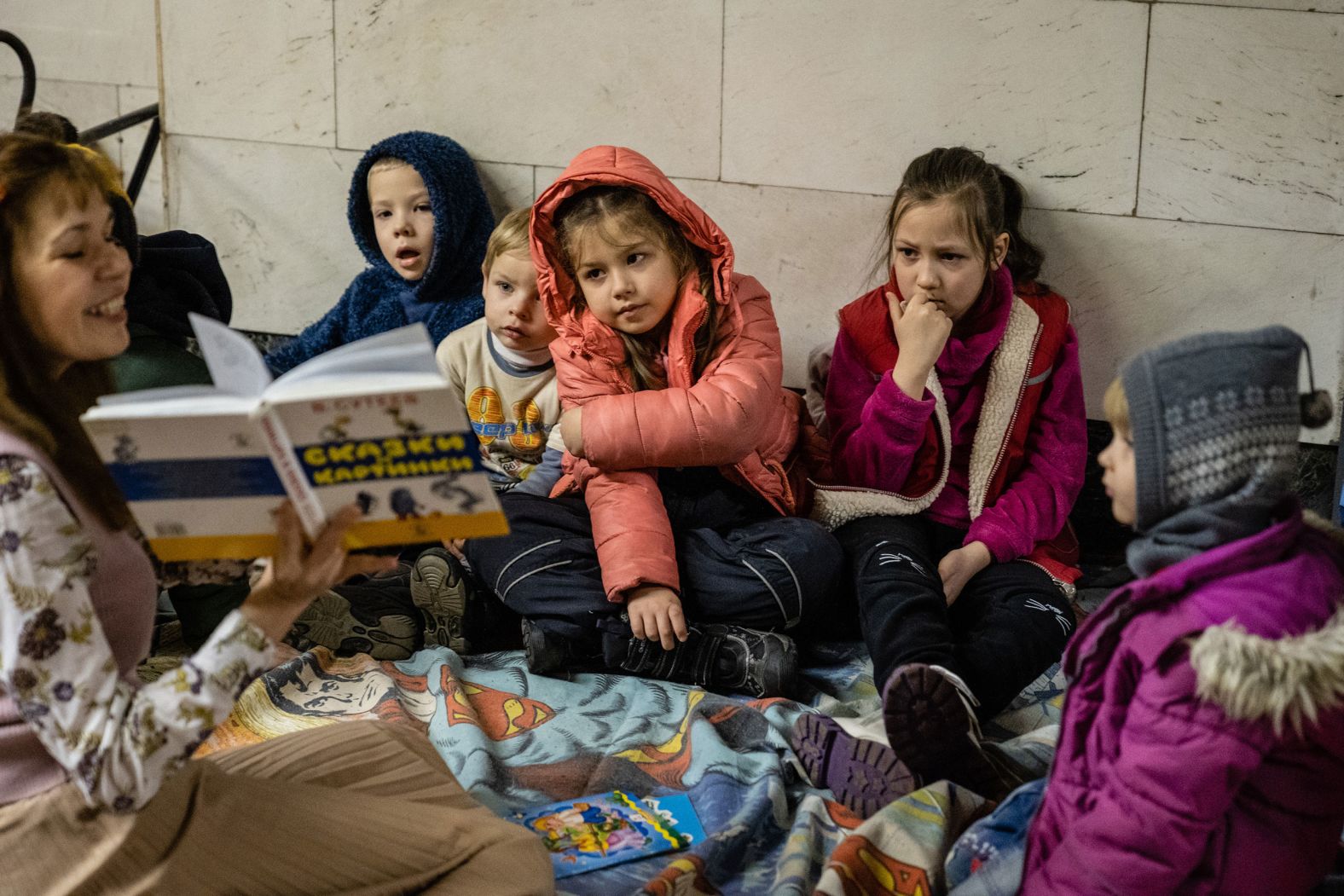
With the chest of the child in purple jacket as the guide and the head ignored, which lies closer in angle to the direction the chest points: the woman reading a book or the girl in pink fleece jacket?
the woman reading a book

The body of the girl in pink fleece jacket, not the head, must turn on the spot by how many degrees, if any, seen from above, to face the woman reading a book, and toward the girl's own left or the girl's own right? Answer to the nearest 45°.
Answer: approximately 45° to the girl's own right

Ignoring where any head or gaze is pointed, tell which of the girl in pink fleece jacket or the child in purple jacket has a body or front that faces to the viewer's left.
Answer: the child in purple jacket

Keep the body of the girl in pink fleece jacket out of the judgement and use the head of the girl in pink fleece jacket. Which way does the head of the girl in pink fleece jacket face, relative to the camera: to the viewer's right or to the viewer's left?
to the viewer's left

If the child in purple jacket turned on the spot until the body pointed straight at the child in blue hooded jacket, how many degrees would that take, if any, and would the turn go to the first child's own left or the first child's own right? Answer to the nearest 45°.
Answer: approximately 45° to the first child's own right

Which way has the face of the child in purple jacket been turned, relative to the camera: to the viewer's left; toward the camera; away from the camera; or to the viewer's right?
to the viewer's left

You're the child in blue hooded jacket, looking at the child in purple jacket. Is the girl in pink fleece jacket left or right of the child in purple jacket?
left

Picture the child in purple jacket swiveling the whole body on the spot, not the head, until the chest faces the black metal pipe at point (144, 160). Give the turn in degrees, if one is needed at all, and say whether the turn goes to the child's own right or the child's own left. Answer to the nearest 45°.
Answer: approximately 45° to the child's own right

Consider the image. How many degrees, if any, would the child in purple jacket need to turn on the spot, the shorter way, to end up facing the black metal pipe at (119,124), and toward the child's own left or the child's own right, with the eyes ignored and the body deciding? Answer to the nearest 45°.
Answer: approximately 45° to the child's own right

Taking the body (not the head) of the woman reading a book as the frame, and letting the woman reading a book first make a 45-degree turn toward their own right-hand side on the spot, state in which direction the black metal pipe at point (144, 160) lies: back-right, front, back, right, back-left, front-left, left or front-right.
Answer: back-left

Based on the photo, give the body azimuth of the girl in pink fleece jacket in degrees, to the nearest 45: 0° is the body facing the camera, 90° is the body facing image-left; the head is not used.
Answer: approximately 0°

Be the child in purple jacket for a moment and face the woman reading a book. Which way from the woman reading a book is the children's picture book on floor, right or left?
right

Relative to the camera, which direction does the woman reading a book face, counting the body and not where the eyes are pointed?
to the viewer's right

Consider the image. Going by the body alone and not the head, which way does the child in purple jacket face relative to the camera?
to the viewer's left
